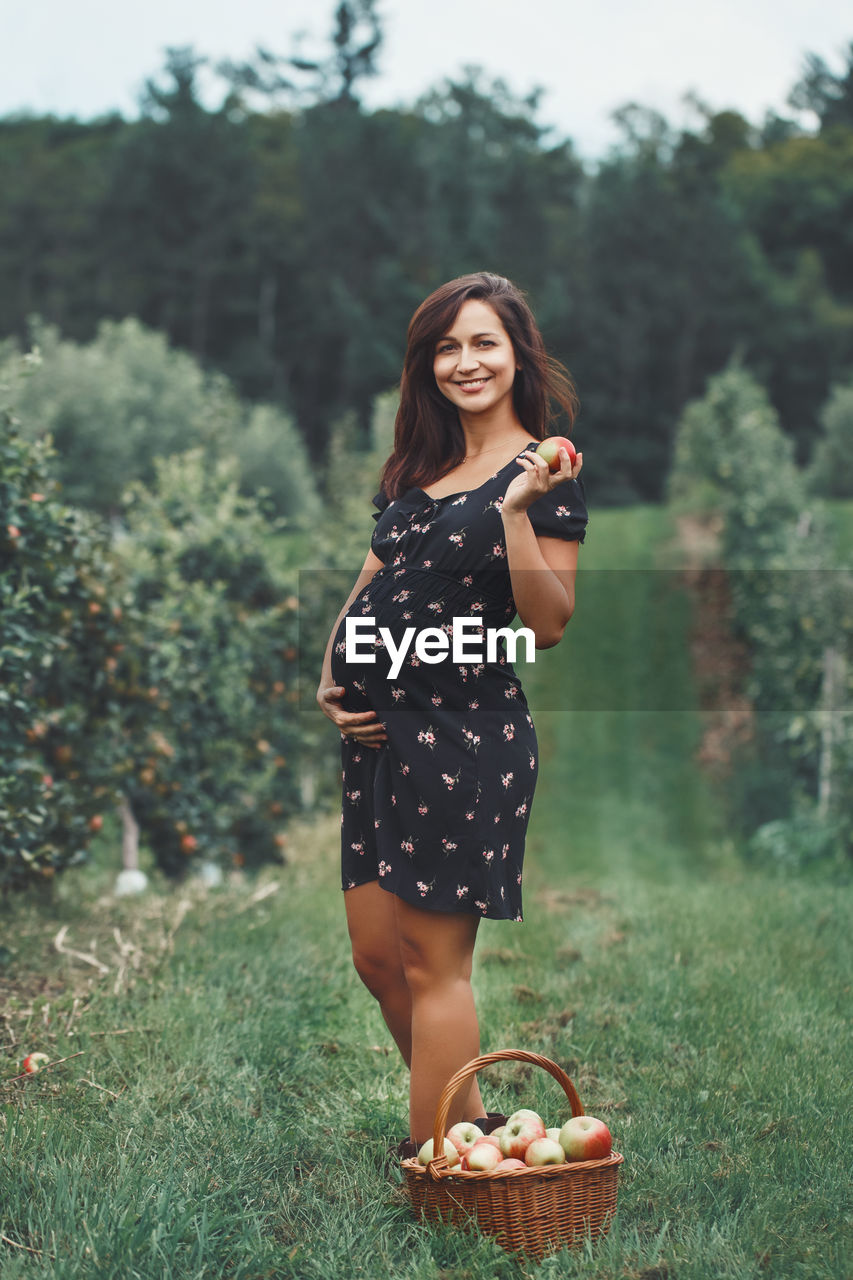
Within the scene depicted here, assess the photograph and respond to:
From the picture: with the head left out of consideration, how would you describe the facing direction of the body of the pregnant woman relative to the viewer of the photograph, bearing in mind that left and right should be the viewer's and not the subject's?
facing the viewer and to the left of the viewer

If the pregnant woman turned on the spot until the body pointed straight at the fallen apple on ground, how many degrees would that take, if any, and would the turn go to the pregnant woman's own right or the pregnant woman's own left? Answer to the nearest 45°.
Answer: approximately 90° to the pregnant woman's own right

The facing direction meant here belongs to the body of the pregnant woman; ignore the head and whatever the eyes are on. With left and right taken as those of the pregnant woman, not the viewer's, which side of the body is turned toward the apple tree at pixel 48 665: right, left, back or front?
right
